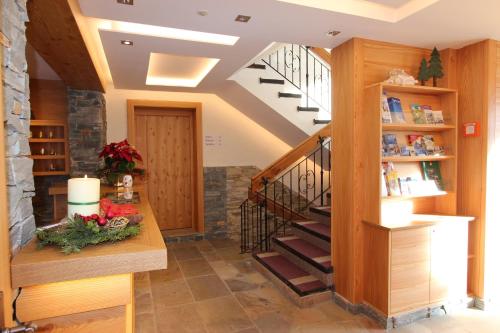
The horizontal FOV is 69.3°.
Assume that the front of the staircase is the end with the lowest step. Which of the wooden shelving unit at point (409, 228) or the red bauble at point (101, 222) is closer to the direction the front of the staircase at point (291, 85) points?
the wooden shelving unit

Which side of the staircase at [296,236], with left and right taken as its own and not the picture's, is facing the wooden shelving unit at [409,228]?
left

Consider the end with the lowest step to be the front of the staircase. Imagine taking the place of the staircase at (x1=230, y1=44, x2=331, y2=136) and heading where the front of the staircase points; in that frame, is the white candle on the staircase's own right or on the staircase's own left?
on the staircase's own right

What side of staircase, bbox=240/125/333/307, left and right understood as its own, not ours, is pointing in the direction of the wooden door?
right

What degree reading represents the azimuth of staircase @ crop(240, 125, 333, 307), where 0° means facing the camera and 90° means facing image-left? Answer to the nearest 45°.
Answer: approximately 45°

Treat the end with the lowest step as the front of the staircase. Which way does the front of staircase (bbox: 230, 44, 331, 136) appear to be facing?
to the viewer's right

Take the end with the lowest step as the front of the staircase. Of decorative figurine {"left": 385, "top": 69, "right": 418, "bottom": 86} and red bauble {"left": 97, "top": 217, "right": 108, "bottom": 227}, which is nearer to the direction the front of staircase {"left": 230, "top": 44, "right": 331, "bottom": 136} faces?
the decorative figurine

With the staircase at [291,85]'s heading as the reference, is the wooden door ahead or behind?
behind
